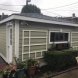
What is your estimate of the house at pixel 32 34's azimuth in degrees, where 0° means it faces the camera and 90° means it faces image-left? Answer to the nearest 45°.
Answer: approximately 45°
